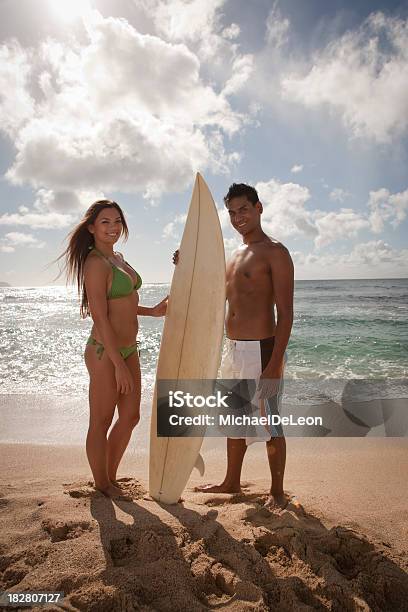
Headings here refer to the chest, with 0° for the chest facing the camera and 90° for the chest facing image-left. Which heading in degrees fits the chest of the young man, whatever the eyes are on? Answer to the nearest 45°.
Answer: approximately 45°

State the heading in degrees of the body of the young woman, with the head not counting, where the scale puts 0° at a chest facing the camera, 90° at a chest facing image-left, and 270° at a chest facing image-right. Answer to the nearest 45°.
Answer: approximately 315°

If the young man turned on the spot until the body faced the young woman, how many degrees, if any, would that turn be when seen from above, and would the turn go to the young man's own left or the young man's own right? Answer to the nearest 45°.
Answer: approximately 45° to the young man's own right
